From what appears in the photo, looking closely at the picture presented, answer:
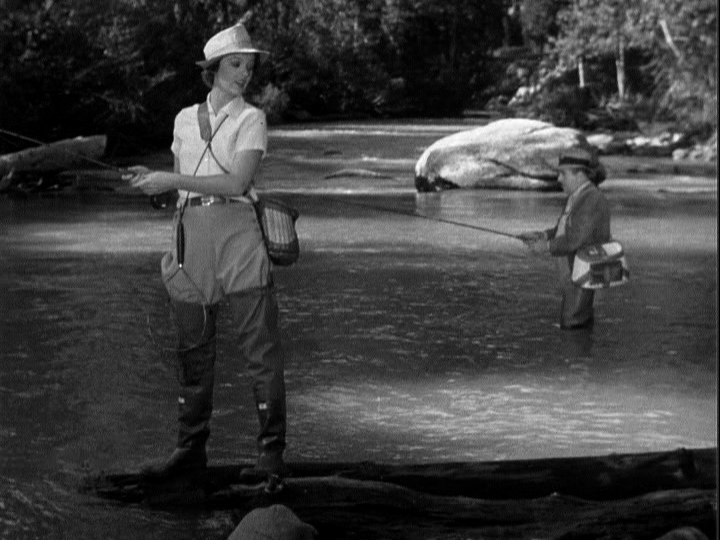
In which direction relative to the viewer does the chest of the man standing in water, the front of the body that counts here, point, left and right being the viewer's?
facing to the left of the viewer

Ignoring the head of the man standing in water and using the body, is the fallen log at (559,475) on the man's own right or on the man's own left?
on the man's own left

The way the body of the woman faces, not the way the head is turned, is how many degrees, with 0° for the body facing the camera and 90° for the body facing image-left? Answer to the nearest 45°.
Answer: approximately 45°

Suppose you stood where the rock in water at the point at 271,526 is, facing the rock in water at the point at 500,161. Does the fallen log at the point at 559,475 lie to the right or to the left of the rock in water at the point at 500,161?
right

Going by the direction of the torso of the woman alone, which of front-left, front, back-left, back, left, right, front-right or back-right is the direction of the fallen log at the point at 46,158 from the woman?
back-right

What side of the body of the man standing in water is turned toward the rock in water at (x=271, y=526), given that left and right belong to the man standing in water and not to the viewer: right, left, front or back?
left

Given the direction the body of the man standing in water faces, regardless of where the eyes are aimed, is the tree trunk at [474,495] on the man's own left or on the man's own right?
on the man's own left
